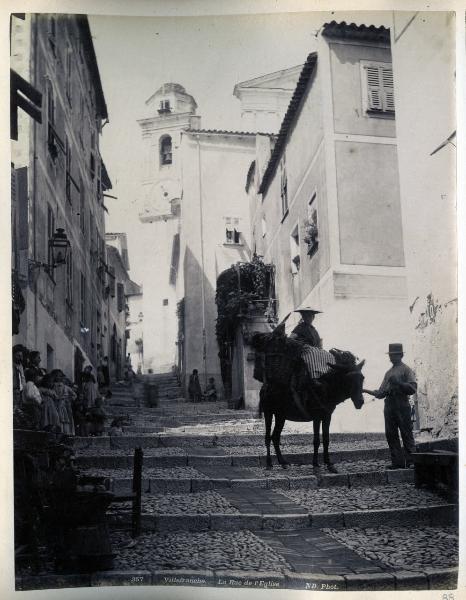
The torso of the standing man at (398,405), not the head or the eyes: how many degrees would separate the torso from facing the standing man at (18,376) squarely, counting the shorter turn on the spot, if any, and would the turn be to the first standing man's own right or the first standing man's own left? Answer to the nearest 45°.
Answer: approximately 45° to the first standing man's own right

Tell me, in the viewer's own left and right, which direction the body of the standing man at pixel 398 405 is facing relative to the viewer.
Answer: facing the viewer and to the left of the viewer

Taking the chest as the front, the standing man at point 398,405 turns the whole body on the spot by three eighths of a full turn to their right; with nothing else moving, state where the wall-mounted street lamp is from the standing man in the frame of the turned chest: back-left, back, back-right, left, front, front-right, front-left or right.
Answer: left

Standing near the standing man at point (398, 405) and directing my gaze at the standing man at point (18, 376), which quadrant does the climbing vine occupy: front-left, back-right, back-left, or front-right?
front-right
